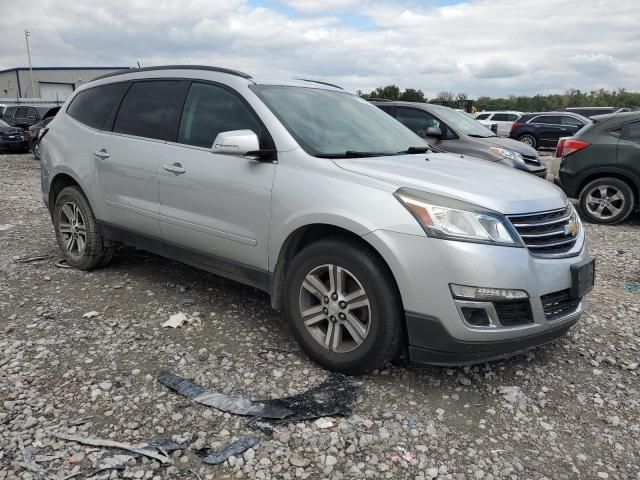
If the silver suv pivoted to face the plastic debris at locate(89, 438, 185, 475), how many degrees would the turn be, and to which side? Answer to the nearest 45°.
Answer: approximately 90° to its right

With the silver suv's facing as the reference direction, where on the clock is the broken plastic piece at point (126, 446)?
The broken plastic piece is roughly at 3 o'clock from the silver suv.

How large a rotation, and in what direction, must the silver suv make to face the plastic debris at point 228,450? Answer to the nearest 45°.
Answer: approximately 90° to its right

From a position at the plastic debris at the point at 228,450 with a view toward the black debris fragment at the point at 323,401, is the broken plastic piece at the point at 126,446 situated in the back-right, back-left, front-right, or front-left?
back-left

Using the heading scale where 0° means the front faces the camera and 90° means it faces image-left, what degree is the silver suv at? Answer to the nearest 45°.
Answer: approximately 315°
